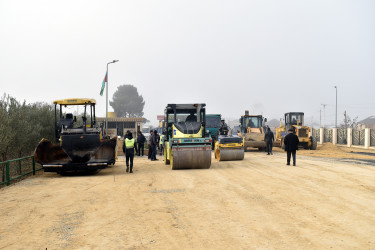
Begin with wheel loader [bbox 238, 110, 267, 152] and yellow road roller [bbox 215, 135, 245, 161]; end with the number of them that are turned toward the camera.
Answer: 2

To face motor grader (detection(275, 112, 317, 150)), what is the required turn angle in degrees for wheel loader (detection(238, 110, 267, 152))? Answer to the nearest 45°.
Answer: approximately 90° to its left

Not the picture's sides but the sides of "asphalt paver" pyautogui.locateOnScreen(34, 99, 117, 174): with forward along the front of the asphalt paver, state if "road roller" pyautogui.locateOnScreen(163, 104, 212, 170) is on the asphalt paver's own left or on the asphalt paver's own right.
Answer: on the asphalt paver's own left

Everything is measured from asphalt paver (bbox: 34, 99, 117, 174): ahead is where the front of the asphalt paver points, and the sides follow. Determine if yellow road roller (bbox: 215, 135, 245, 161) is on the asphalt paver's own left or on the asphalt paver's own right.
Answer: on the asphalt paver's own left

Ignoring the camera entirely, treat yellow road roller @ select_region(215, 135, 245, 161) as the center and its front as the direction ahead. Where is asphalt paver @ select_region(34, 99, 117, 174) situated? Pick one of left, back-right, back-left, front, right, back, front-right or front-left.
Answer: front-right

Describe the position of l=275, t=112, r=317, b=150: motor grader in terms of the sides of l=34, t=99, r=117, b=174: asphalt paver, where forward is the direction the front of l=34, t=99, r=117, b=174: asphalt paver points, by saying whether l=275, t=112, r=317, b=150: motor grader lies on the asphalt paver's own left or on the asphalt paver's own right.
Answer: on the asphalt paver's own left

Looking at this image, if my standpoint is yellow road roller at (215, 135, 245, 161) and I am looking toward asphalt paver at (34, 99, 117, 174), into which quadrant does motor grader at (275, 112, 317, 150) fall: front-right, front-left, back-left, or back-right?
back-right

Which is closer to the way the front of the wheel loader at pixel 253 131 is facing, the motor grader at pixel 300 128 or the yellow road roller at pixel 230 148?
the yellow road roller

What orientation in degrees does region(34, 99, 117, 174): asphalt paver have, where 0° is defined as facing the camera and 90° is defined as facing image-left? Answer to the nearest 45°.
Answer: approximately 0°

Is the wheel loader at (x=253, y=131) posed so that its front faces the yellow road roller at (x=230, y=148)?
yes

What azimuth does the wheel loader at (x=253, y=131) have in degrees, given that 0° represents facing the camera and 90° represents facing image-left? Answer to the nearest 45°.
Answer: approximately 0°
